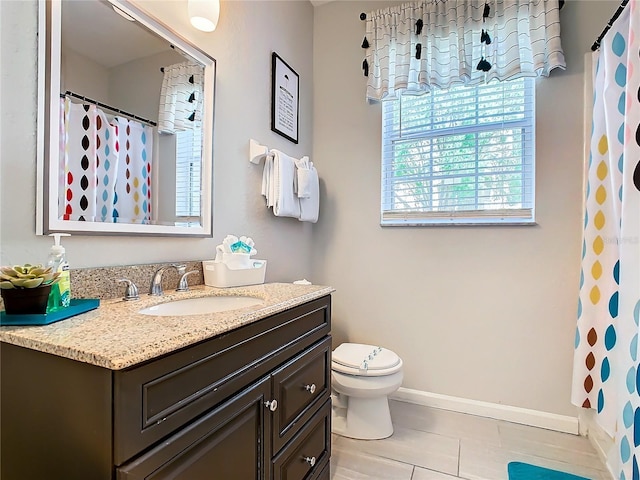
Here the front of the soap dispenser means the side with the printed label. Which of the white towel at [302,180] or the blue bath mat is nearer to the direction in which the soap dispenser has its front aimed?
the blue bath mat

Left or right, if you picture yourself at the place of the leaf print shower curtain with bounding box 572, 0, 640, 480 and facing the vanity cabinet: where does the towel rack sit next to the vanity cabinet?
right

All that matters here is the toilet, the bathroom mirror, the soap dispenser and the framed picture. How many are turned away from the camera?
0

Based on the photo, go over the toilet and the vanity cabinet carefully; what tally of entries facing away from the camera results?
0

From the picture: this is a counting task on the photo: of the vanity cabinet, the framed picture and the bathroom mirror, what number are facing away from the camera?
0

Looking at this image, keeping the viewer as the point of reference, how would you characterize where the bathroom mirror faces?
facing the viewer and to the right of the viewer

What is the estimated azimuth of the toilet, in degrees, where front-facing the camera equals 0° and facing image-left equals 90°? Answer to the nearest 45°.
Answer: approximately 315°

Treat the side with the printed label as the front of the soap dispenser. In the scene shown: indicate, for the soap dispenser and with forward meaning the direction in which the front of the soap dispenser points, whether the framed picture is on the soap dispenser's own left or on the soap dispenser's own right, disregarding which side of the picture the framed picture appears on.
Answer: on the soap dispenser's own left

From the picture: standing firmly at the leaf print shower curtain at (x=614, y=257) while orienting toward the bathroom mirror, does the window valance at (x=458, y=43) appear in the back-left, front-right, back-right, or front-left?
front-right

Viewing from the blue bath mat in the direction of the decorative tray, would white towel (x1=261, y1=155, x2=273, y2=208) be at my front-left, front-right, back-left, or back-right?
front-right
